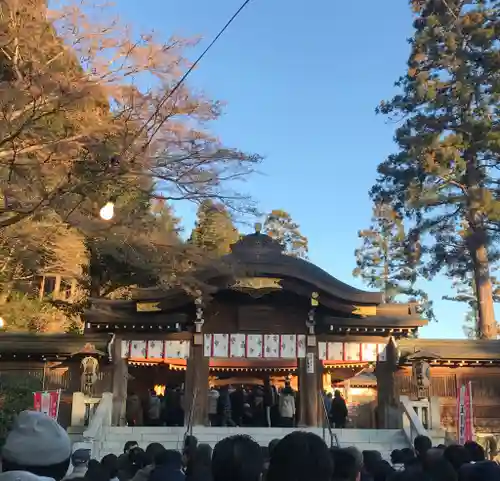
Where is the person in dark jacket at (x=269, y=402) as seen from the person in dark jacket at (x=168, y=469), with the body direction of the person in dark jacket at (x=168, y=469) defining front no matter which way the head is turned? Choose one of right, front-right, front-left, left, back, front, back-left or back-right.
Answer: front

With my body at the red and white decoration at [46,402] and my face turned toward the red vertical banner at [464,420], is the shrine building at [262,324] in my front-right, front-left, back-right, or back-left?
front-left

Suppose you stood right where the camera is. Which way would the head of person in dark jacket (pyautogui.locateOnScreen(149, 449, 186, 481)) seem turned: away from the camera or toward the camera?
away from the camera

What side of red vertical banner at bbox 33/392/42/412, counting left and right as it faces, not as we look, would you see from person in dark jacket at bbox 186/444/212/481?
front

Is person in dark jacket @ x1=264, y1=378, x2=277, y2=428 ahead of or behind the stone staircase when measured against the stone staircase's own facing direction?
behind

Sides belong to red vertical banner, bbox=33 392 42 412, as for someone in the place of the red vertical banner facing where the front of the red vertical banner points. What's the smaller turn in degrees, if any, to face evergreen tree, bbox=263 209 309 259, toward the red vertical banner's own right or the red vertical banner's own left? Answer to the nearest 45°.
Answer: approximately 135° to the red vertical banner's own left

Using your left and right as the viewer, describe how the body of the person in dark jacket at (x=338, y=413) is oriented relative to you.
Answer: facing away from the viewer

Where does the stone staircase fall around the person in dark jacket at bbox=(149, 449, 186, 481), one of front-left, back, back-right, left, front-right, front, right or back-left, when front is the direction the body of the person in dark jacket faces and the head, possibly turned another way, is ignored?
front

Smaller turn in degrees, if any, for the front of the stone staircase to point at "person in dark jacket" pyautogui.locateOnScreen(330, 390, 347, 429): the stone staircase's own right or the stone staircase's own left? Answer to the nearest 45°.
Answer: approximately 135° to the stone staircase's own left

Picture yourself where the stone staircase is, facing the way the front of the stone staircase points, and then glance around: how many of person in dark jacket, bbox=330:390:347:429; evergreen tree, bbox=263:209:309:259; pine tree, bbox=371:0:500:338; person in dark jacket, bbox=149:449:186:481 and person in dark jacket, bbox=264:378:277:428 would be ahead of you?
1

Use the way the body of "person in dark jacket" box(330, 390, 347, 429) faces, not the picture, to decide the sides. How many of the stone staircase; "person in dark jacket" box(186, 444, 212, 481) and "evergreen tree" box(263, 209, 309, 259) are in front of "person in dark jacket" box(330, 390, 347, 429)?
1

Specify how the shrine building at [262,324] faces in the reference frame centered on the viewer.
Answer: facing the viewer

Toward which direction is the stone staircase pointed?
toward the camera

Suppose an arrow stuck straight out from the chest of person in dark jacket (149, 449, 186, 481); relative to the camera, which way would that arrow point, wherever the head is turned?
away from the camera

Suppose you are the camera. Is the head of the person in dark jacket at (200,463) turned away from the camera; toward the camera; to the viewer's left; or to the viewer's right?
away from the camera

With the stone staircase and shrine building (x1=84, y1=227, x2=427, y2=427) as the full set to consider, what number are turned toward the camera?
2

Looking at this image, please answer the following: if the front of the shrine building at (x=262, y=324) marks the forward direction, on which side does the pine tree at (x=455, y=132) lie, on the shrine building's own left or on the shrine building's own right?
on the shrine building's own left

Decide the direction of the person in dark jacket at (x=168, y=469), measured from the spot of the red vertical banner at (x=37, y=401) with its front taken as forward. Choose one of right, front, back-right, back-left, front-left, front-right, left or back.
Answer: front

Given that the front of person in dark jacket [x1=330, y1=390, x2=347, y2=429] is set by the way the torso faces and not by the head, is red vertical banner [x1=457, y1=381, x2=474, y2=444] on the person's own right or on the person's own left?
on the person's own right

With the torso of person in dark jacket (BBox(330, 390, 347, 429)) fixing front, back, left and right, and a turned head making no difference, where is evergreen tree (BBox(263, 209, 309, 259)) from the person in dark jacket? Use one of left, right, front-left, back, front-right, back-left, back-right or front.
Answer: front
